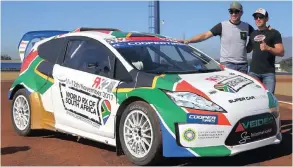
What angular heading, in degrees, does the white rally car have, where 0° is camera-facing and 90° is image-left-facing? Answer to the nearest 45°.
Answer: approximately 315°

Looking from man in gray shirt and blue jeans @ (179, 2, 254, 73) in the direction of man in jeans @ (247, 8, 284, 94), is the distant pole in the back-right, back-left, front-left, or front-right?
back-left

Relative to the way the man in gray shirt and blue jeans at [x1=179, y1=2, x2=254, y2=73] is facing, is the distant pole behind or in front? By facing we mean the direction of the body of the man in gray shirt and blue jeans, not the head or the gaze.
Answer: behind

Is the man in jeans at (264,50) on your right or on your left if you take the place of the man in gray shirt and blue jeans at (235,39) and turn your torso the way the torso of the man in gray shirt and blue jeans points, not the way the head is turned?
on your left

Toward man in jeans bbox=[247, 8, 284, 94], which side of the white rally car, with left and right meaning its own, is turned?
left

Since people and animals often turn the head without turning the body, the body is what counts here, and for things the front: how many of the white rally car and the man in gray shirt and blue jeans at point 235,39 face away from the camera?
0

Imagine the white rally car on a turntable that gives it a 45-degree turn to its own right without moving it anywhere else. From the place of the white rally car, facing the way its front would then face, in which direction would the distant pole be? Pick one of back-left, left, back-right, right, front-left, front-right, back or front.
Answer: back
